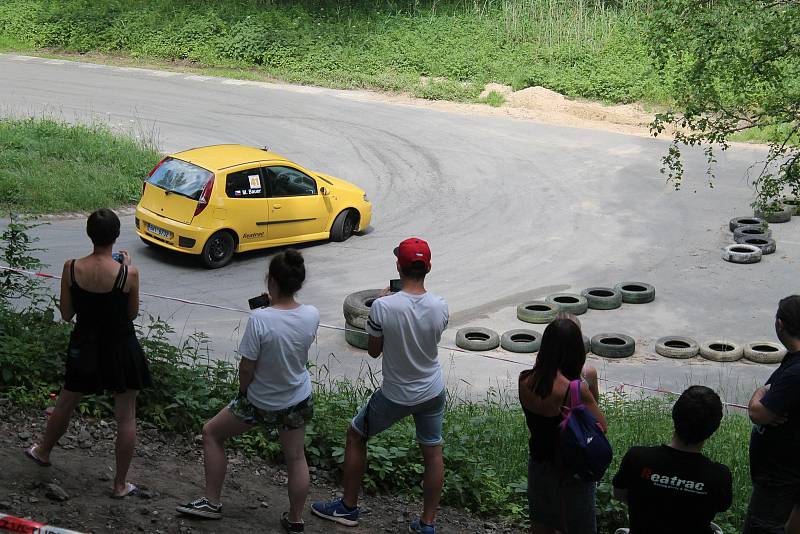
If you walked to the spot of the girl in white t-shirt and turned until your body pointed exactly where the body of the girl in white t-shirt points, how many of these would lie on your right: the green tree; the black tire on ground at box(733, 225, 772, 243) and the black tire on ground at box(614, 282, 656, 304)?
3

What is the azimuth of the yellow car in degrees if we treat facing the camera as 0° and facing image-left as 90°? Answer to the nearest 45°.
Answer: approximately 225°

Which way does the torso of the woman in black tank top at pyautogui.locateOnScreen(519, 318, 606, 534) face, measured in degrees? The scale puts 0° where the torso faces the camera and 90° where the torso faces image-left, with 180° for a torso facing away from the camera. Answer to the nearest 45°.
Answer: approximately 225°

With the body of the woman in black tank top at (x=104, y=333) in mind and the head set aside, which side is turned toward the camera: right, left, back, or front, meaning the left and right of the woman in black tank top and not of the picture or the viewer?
back

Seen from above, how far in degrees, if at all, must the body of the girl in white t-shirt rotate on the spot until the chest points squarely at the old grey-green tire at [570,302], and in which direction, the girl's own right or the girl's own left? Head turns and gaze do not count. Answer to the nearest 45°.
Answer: approximately 90° to the girl's own right

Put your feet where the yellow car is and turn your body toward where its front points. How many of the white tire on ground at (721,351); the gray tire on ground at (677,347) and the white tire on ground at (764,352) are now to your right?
3

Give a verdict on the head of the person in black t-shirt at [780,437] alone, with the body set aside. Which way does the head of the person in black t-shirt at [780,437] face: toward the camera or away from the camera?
away from the camera

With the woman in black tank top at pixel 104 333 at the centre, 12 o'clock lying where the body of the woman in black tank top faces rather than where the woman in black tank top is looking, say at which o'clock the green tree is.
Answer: The green tree is roughly at 2 o'clock from the woman in black tank top.

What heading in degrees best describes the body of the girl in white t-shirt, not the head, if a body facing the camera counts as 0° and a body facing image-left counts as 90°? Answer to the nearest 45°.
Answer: approximately 135°

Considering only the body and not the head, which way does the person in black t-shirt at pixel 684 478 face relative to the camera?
away from the camera
